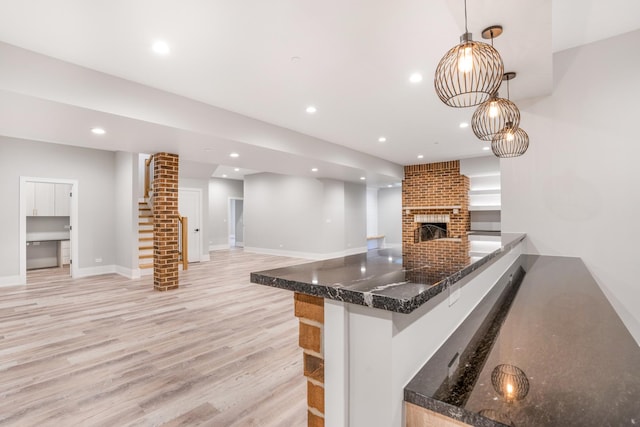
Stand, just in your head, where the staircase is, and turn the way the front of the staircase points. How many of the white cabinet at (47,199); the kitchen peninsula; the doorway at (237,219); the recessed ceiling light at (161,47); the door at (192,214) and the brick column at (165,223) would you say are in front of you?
3

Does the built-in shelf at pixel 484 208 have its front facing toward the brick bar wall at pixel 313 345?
yes

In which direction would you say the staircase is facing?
toward the camera

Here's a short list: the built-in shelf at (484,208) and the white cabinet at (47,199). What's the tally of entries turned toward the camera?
2

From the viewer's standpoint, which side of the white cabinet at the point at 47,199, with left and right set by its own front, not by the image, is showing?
front

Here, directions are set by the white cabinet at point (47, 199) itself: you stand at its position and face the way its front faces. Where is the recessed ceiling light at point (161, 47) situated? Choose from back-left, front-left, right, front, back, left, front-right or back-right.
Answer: front

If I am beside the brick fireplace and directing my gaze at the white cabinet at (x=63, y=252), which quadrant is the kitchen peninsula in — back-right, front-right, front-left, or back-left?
front-left

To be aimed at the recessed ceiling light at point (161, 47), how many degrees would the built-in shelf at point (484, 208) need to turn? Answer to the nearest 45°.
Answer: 0° — it already faces it

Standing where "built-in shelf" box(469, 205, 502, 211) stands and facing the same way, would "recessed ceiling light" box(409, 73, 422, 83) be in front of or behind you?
in front

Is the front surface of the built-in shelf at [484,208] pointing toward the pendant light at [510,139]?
yes

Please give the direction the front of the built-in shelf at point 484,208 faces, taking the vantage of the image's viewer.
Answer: facing the viewer

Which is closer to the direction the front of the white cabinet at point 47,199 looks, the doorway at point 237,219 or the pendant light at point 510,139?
the pendant light

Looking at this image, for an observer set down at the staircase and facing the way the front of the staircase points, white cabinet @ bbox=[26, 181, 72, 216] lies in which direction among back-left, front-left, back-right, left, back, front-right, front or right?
back-right

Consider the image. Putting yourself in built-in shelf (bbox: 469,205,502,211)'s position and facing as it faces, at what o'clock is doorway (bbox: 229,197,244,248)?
The doorway is roughly at 3 o'clock from the built-in shelf.
